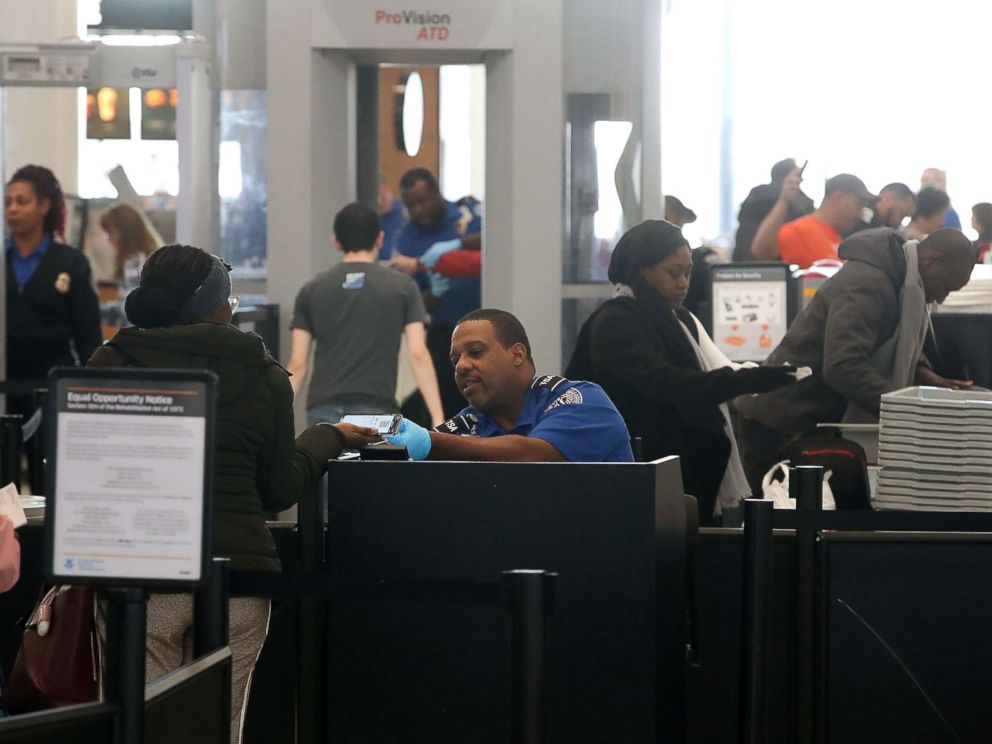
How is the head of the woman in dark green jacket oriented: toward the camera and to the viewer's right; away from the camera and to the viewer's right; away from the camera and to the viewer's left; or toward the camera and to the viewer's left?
away from the camera and to the viewer's right

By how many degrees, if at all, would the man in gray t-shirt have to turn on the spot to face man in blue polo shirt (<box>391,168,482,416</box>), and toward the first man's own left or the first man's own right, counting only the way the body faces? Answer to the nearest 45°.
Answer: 0° — they already face them

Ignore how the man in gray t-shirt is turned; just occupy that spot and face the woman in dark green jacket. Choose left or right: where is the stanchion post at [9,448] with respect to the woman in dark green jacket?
right

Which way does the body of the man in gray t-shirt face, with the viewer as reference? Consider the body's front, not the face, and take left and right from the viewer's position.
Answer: facing away from the viewer

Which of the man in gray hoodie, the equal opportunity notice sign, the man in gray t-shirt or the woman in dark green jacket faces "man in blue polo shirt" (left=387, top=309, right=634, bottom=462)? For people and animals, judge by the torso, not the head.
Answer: the woman in dark green jacket

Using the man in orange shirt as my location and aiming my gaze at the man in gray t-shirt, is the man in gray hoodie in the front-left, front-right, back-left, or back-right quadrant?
front-left

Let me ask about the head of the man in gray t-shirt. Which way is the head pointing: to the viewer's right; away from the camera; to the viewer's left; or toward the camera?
away from the camera

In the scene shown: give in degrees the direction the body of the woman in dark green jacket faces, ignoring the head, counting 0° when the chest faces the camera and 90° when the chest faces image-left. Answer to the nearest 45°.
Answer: approximately 225°

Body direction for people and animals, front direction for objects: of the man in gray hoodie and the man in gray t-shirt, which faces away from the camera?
the man in gray t-shirt

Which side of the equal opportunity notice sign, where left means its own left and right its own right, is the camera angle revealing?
front

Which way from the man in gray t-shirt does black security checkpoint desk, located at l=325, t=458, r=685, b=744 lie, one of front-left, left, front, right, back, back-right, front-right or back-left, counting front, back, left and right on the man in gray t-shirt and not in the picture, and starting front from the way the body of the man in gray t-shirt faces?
back

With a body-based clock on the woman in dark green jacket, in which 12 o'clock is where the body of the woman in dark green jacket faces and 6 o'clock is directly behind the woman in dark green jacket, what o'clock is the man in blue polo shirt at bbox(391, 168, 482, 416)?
The man in blue polo shirt is roughly at 11 o'clock from the woman in dark green jacket.

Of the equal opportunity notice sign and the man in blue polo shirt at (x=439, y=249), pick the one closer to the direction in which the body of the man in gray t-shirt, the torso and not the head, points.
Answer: the man in blue polo shirt

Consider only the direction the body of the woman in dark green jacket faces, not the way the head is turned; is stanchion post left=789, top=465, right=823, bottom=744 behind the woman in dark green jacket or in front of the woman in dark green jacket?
in front

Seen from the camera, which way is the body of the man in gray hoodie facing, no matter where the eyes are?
to the viewer's right
